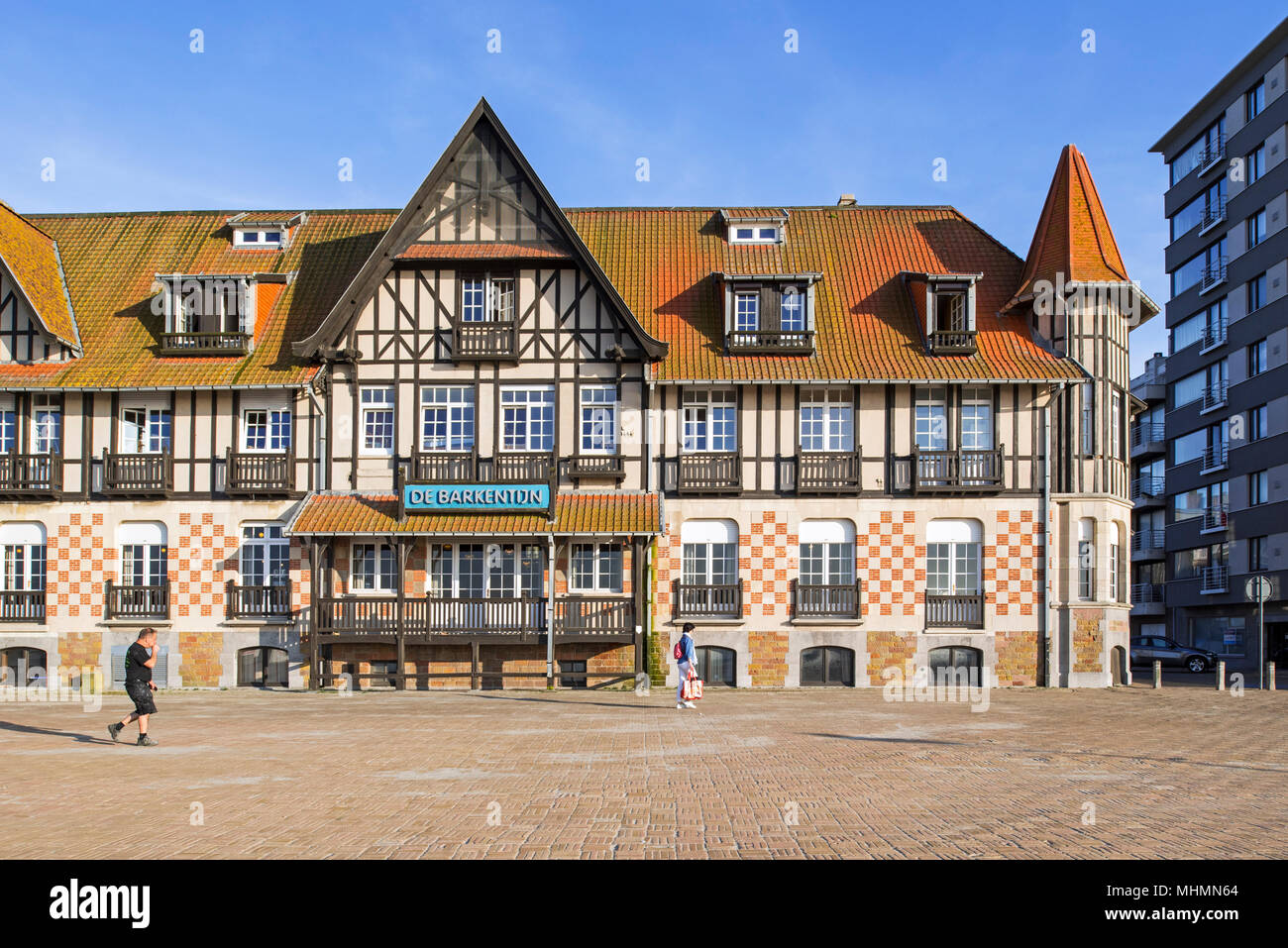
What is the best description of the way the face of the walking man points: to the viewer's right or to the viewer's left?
to the viewer's right

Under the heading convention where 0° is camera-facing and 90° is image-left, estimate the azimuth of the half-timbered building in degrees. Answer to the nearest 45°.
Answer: approximately 0°

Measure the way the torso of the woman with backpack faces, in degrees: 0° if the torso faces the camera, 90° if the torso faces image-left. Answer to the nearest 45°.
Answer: approximately 270°

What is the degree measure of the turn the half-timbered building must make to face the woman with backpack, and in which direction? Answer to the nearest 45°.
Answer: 0° — it already faces them

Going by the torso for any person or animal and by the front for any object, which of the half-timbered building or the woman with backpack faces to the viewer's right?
the woman with backpack

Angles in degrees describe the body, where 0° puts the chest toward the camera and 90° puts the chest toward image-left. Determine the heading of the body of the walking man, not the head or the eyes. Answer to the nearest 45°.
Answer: approximately 270°

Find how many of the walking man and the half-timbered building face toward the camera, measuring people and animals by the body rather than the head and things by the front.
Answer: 1

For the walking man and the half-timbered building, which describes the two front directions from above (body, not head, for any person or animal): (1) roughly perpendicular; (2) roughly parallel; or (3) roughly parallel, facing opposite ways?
roughly perpendicular
